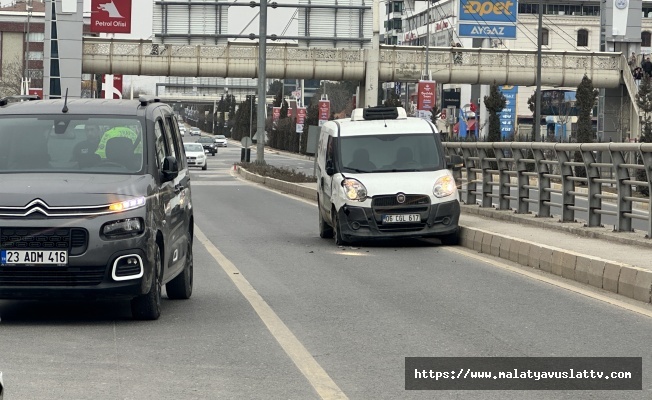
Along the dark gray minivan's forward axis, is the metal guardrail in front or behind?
behind

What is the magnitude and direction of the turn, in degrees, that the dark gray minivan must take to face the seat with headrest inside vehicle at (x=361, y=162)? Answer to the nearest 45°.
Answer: approximately 135° to its left

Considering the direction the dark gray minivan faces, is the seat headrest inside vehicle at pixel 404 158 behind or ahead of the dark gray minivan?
behind

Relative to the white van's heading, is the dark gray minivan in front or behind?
in front

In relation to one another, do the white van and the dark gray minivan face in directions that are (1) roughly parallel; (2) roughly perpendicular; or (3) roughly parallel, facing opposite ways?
roughly parallel

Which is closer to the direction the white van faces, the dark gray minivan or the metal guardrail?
the dark gray minivan

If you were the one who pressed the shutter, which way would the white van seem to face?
facing the viewer

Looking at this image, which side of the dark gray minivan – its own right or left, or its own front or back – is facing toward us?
front

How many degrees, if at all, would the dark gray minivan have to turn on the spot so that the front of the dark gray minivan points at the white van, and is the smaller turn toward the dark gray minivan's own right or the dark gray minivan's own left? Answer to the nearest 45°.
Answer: approximately 135° to the dark gray minivan's own left

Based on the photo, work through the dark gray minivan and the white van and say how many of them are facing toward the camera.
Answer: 2
